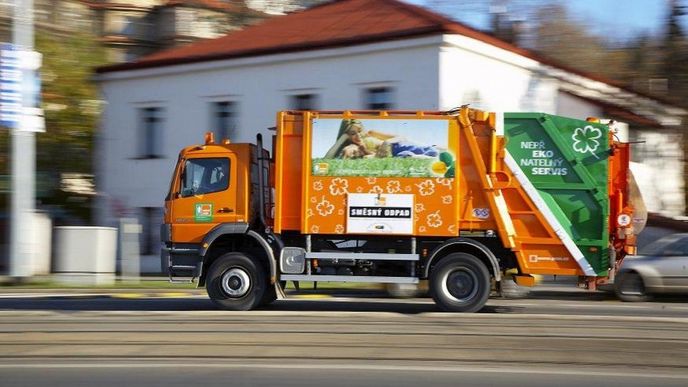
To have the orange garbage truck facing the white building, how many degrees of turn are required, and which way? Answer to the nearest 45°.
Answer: approximately 90° to its right

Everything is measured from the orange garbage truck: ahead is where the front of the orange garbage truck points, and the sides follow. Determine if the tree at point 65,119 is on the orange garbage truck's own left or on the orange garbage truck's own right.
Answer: on the orange garbage truck's own right

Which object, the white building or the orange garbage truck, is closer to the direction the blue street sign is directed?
the orange garbage truck

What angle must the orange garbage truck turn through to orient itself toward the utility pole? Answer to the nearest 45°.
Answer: approximately 45° to its right

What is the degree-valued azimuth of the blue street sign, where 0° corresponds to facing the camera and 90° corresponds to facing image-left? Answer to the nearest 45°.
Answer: approximately 0°

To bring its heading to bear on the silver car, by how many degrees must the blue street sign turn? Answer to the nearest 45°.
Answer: approximately 45° to its left

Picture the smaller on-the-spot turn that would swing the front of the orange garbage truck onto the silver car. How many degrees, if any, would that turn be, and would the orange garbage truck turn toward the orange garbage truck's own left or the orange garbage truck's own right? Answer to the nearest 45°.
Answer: approximately 135° to the orange garbage truck's own right

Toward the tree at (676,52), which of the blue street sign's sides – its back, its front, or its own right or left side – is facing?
left

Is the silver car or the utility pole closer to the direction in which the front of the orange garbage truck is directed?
the utility pole

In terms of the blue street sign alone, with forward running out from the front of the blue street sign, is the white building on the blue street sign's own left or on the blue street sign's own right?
on the blue street sign's own left

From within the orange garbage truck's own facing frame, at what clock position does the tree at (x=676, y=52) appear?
The tree is roughly at 4 o'clock from the orange garbage truck.

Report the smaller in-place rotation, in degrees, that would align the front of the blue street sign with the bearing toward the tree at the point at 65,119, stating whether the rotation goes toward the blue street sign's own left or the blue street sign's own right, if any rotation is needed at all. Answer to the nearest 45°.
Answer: approximately 180°

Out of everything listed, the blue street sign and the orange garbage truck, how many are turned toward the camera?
1

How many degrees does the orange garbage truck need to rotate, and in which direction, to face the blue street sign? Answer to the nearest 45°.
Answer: approximately 45° to its right

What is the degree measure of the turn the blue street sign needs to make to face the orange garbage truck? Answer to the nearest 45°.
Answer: approximately 45° to its left

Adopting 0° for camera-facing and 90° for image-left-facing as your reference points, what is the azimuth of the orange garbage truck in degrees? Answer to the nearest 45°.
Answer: approximately 90°

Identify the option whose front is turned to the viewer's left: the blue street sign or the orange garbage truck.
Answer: the orange garbage truck
